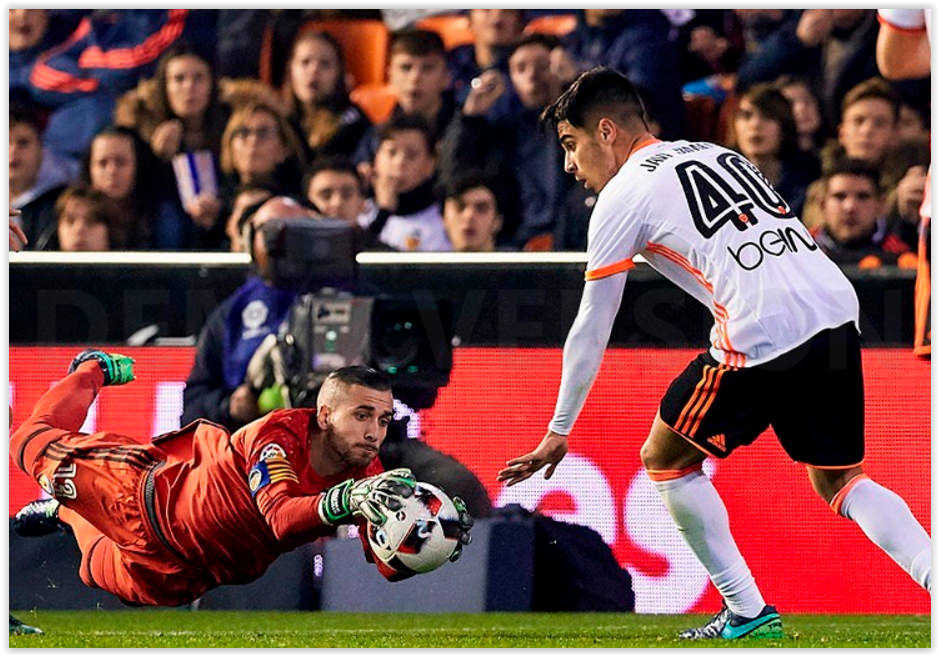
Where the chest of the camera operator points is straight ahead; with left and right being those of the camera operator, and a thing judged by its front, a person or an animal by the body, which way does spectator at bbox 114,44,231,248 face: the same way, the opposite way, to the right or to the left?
to the right

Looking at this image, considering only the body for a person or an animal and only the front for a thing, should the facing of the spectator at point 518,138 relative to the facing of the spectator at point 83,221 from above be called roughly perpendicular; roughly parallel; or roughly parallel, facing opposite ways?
roughly parallel

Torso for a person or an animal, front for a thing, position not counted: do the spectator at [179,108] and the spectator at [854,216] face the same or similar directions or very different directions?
same or similar directions

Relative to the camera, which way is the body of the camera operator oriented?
to the viewer's right

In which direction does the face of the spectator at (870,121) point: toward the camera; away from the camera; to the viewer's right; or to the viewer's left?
toward the camera

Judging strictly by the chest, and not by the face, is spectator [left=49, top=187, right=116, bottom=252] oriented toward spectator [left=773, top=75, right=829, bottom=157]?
no

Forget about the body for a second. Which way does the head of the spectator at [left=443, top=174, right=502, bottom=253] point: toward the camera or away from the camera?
toward the camera

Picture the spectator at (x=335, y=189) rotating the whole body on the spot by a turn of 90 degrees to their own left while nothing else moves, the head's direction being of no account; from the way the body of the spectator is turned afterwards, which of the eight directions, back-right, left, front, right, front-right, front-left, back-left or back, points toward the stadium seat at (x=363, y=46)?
left

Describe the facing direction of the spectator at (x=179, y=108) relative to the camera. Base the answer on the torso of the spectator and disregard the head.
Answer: toward the camera

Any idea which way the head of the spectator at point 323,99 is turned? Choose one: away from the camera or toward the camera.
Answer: toward the camera

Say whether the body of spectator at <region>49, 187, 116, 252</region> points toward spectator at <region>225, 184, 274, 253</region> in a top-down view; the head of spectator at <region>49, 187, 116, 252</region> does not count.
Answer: no

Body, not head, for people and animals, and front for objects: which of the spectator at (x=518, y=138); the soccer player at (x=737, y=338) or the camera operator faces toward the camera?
the spectator

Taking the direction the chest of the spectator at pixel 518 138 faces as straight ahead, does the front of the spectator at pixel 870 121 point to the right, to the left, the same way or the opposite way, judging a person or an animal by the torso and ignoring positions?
the same way

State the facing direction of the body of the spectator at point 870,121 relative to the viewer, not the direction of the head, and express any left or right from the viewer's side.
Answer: facing the viewer

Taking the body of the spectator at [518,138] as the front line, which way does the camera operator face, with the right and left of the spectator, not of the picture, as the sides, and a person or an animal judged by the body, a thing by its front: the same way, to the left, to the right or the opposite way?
to the left

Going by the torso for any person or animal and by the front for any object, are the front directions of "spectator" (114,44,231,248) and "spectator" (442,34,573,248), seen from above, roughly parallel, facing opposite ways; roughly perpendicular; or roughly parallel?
roughly parallel

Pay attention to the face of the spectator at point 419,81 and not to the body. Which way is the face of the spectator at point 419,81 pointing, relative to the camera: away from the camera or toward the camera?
toward the camera

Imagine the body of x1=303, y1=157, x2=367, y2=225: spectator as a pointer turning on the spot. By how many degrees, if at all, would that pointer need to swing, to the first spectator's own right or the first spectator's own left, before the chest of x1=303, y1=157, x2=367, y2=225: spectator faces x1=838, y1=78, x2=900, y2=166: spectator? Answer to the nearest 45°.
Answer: approximately 90° to the first spectator's own left

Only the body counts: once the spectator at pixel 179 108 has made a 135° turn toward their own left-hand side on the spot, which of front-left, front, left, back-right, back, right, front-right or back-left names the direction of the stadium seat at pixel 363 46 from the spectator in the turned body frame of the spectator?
front-right

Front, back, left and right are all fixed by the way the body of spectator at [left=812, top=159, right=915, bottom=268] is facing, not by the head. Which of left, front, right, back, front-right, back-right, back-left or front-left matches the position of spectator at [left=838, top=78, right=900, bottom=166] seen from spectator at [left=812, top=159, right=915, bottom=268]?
back

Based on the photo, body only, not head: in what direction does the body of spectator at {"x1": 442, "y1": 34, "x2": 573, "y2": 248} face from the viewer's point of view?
toward the camera
